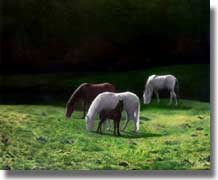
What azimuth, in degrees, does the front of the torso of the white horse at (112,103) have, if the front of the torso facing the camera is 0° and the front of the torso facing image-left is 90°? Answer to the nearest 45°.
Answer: approximately 90°

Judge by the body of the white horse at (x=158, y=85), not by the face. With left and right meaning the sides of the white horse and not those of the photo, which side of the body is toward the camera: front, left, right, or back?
left

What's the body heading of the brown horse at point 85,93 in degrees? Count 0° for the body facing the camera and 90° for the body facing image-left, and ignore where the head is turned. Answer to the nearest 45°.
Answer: approximately 90°

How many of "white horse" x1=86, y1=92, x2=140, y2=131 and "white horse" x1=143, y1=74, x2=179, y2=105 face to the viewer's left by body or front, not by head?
2
